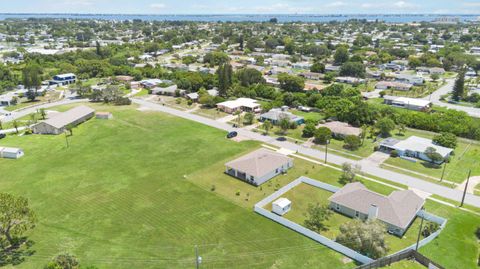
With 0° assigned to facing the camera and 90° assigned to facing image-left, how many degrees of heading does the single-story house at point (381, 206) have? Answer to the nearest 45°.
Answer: approximately 225°

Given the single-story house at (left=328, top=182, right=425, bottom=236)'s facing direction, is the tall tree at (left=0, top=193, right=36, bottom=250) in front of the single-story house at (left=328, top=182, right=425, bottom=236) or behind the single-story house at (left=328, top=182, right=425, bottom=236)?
behind

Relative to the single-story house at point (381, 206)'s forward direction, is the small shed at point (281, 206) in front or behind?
behind

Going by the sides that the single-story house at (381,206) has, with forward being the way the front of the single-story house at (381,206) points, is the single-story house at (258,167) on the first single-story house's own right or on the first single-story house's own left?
on the first single-story house's own left
